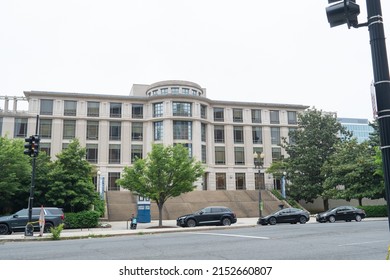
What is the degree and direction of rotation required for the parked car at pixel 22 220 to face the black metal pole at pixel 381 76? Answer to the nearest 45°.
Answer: approximately 90° to its left

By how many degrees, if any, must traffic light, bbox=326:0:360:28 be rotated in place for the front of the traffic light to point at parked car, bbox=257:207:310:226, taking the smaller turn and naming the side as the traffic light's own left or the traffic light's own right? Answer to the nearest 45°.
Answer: approximately 90° to the traffic light's own right

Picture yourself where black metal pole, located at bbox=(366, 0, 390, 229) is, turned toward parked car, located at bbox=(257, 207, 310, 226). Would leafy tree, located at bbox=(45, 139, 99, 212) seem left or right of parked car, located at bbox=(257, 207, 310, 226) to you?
left

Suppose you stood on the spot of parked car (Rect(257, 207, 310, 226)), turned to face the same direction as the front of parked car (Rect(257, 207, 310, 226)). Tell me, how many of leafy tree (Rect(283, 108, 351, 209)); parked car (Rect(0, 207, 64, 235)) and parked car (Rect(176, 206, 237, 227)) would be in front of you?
2

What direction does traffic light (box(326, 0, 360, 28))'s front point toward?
to the viewer's left

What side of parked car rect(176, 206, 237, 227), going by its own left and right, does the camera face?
left

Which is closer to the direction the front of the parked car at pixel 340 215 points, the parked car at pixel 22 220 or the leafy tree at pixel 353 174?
the parked car

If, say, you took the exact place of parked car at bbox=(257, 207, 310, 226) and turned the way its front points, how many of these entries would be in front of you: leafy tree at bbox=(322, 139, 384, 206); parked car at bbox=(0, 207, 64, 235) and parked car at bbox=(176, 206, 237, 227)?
2

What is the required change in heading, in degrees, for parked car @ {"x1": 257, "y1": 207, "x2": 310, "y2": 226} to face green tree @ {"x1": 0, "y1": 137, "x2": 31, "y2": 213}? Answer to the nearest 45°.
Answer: approximately 45° to its right

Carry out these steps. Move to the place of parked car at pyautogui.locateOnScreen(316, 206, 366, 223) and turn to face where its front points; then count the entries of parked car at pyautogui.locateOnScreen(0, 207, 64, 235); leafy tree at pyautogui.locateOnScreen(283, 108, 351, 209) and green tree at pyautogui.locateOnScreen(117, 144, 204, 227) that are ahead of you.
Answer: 2

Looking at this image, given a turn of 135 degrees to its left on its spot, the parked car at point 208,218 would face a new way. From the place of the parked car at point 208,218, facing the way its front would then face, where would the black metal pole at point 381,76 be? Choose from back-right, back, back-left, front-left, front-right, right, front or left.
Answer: front-right
